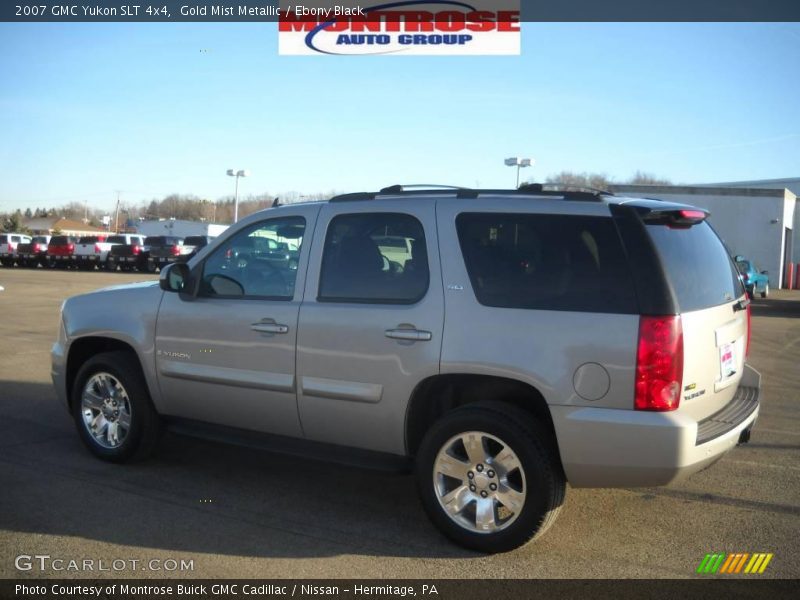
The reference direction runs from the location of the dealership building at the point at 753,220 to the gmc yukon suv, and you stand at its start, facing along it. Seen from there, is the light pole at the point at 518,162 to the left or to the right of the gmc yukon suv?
right

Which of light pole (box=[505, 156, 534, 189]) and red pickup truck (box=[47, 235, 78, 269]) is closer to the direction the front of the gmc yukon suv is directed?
the red pickup truck

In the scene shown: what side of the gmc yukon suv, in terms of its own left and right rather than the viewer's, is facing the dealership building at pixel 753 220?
right

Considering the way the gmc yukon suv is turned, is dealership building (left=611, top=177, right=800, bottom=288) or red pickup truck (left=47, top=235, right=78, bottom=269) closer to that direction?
the red pickup truck

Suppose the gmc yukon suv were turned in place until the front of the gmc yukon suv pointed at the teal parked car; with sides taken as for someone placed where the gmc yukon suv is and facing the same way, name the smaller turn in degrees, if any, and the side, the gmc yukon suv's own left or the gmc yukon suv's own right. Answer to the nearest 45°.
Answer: approximately 90° to the gmc yukon suv's own right

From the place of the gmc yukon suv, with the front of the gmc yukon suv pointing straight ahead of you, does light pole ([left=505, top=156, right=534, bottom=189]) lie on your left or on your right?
on your right

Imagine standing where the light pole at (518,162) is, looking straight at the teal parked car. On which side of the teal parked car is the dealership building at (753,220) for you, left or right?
left

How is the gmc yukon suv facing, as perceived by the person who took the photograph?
facing away from the viewer and to the left of the viewer

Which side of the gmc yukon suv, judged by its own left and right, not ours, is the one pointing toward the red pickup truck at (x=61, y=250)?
front

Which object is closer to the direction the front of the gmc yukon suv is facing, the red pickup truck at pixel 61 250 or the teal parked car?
the red pickup truck
